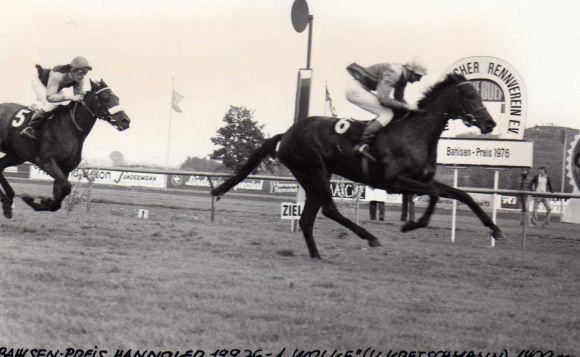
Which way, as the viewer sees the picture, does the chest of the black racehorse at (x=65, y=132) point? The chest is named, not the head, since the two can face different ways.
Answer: to the viewer's right

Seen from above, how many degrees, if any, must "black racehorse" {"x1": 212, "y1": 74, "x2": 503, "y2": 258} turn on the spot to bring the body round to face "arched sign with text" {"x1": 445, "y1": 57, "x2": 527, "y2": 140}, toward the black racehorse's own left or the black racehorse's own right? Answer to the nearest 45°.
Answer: approximately 45° to the black racehorse's own left

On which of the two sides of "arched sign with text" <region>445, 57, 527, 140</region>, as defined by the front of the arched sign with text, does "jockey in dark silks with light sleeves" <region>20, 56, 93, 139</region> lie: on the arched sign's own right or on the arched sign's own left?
on the arched sign's own right

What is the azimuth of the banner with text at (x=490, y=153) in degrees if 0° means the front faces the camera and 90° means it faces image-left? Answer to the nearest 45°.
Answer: approximately 0°

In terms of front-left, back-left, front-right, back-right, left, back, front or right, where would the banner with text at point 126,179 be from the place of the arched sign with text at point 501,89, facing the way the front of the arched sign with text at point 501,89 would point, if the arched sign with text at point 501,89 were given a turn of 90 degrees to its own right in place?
front-right

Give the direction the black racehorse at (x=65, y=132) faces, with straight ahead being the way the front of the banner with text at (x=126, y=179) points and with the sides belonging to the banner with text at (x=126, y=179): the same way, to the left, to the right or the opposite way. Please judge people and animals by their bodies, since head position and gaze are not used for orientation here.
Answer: to the left

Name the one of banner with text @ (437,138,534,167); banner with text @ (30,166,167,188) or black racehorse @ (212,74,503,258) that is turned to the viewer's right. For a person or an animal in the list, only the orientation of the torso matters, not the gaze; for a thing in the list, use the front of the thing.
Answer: the black racehorse

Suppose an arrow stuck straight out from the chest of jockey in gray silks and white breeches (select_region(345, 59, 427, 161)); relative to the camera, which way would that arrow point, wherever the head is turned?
to the viewer's right

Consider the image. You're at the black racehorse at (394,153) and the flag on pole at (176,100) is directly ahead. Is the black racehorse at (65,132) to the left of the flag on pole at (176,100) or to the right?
left

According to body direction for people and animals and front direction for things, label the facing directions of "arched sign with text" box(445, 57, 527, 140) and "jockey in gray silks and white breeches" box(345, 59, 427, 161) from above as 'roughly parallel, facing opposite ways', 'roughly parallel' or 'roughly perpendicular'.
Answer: roughly perpendicular

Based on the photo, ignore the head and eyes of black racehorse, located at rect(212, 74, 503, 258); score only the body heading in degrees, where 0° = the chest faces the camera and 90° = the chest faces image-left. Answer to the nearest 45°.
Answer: approximately 270°
